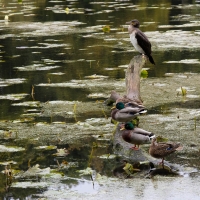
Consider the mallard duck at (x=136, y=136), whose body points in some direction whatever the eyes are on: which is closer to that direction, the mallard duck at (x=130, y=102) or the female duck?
the mallard duck

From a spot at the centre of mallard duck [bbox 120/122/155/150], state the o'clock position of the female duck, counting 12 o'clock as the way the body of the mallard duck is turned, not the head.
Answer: The female duck is roughly at 8 o'clock from the mallard duck.

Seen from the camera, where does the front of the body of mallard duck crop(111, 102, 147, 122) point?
to the viewer's left

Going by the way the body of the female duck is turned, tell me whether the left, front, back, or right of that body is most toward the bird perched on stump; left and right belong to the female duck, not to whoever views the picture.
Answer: right

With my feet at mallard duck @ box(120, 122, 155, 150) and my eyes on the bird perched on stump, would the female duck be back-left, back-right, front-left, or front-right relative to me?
back-right

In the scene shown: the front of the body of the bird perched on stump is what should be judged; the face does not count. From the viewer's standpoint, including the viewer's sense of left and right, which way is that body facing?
facing to the left of the viewer

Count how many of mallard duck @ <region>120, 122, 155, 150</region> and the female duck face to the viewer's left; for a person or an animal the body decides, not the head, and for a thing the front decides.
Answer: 2

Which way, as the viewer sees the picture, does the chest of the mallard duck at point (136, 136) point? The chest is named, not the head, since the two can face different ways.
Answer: to the viewer's left

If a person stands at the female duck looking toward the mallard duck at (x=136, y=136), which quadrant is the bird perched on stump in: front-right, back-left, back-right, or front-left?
front-right

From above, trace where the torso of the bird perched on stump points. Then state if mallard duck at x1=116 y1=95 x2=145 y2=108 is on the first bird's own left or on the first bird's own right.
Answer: on the first bird's own left

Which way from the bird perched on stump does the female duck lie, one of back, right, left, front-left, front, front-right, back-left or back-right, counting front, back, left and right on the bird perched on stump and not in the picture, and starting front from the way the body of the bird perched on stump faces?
left

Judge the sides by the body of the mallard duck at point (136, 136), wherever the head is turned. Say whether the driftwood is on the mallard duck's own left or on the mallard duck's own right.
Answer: on the mallard duck's own right

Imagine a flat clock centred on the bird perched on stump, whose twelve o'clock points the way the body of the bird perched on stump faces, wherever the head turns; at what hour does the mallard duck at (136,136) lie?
The mallard duck is roughly at 9 o'clock from the bird perched on stump.

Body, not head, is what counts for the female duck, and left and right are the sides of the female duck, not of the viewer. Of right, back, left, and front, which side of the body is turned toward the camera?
left
